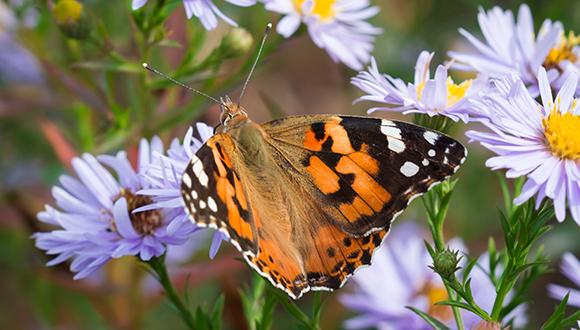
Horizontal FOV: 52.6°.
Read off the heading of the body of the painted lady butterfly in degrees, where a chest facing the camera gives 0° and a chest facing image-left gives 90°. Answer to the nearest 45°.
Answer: approximately 135°

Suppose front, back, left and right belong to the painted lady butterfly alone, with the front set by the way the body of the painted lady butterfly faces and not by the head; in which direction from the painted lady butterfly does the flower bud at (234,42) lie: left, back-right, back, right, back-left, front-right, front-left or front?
front-right

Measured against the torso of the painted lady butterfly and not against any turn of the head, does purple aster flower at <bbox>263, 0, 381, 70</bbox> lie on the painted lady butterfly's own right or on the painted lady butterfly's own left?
on the painted lady butterfly's own right

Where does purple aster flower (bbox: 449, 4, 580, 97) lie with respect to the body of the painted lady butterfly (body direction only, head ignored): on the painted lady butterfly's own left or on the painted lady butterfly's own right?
on the painted lady butterfly's own right
